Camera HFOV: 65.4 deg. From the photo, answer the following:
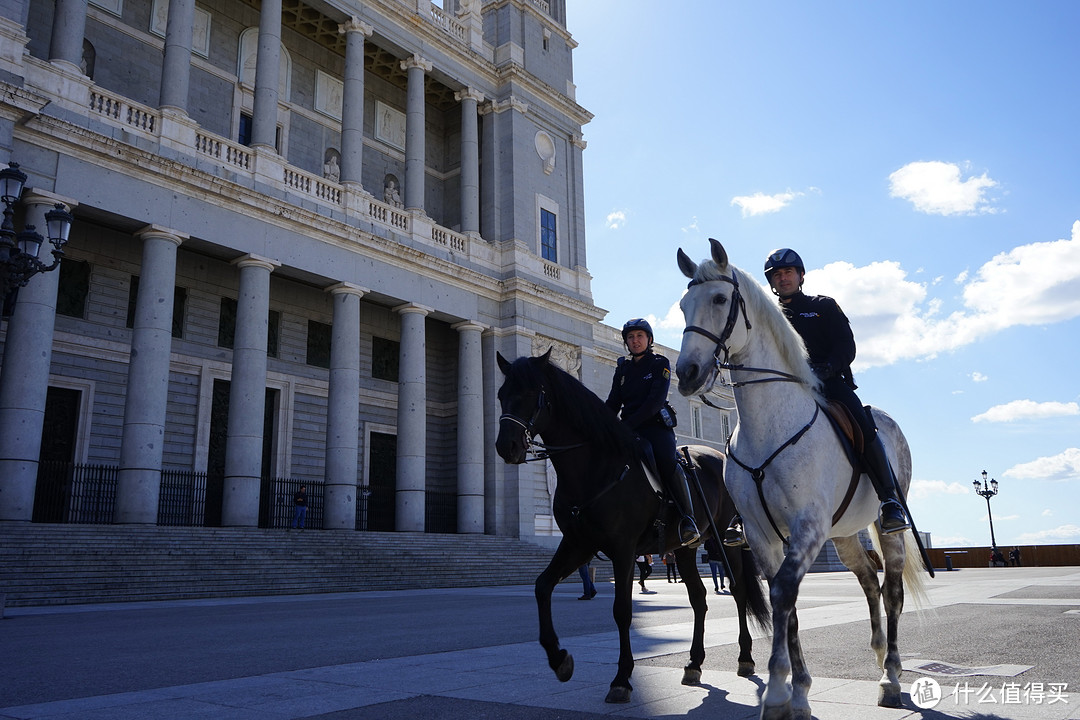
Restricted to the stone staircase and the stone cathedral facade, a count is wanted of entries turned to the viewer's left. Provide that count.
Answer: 0

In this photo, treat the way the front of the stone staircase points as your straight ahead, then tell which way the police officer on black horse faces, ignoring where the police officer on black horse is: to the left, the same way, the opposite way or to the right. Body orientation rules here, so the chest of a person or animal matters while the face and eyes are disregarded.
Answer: to the right

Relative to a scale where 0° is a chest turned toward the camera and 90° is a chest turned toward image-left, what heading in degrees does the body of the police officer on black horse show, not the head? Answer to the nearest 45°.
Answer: approximately 45°

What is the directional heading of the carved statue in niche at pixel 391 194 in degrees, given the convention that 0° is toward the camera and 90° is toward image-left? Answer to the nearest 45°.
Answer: approximately 315°

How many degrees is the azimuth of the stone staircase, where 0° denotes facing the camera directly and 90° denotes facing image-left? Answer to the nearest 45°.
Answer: approximately 315°

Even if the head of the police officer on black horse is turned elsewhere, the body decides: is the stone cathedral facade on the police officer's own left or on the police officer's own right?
on the police officer's own right

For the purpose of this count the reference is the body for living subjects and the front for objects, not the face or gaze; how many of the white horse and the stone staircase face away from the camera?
0

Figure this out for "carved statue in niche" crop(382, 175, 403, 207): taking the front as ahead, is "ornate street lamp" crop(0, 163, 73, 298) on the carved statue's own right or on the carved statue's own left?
on the carved statue's own right

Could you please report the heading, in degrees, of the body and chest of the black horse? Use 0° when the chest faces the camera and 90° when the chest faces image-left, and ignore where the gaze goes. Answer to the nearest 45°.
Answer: approximately 45°

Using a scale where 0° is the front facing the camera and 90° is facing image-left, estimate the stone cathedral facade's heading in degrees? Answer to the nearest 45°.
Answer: approximately 315°

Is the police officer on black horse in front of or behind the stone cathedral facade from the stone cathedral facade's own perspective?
in front

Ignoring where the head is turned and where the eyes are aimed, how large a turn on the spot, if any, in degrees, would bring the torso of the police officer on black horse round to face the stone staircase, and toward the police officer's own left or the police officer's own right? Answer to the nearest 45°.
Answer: approximately 90° to the police officer's own right

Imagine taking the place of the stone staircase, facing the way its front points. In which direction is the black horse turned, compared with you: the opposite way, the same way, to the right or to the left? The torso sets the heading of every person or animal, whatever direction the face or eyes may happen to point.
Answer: to the right

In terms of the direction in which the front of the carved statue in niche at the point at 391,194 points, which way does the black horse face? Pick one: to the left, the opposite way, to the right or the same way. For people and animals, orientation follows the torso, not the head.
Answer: to the right

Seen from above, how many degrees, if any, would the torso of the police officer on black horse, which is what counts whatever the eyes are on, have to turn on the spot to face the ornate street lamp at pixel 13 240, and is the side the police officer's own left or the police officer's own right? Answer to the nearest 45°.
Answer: approximately 45° to the police officer's own right
